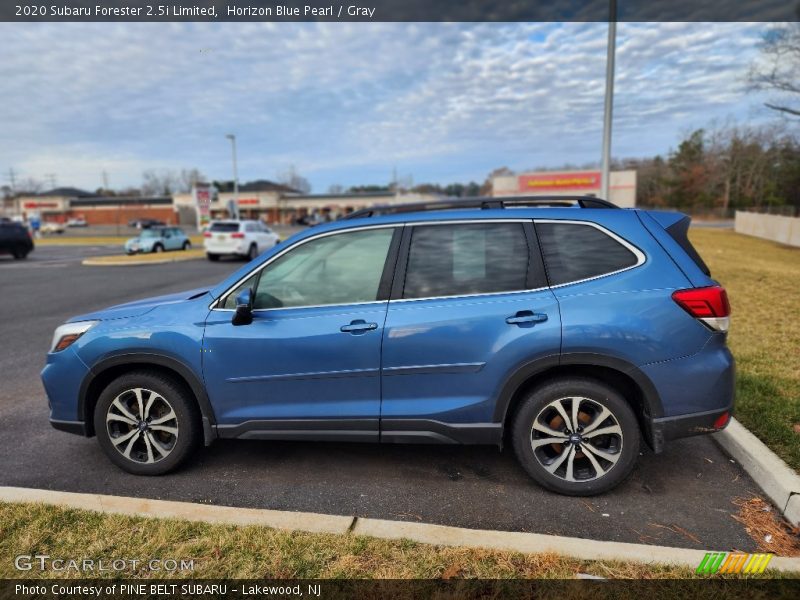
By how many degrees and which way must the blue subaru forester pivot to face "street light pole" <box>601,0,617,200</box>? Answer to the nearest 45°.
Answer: approximately 135° to its right

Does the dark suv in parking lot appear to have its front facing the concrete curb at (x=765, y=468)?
no

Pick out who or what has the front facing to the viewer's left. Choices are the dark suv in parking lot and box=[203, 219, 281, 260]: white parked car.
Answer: the dark suv in parking lot

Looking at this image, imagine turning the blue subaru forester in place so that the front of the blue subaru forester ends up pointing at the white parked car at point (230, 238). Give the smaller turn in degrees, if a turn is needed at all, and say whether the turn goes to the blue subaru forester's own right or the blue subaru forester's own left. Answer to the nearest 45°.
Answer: approximately 90° to the blue subaru forester's own right

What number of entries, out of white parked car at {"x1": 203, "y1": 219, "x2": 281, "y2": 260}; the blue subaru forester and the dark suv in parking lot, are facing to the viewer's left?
2

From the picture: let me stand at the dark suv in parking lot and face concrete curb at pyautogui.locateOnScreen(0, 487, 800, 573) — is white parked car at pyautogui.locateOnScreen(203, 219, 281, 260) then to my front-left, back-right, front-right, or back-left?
front-left

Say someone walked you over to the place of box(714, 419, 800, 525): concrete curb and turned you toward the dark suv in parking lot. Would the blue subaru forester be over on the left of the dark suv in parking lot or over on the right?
left

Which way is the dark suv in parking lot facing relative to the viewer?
to the viewer's left

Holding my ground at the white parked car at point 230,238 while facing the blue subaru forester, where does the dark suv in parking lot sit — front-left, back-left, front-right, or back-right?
back-right

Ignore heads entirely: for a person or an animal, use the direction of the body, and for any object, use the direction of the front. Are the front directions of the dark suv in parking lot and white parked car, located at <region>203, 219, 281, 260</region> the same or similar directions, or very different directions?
very different directions

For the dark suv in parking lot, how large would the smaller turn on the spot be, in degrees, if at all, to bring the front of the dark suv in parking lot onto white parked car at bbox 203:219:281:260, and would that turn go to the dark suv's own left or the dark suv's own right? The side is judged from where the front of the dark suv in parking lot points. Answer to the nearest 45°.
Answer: approximately 135° to the dark suv's own left

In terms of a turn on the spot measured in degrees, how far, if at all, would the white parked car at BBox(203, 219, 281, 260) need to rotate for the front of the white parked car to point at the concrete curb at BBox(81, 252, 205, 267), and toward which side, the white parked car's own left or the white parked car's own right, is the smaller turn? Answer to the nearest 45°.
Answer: approximately 135° to the white parked car's own left

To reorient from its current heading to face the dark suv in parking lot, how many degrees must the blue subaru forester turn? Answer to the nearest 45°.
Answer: approximately 45° to its right

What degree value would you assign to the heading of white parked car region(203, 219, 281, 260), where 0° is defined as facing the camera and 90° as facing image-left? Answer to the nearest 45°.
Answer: approximately 225°

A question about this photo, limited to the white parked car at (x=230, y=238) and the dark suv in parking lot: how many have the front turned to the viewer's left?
1

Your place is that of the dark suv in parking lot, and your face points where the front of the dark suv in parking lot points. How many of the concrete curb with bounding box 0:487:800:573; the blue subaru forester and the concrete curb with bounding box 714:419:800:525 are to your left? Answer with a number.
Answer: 3

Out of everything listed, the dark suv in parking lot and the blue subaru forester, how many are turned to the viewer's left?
2

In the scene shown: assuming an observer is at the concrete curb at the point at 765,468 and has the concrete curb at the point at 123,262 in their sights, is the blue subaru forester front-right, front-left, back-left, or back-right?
front-left

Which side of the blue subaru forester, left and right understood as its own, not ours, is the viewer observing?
left
